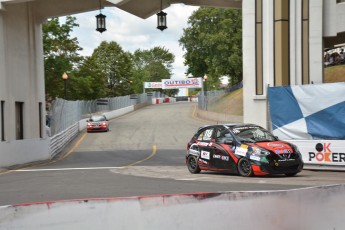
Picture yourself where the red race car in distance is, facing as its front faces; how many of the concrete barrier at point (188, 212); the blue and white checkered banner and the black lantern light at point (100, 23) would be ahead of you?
3

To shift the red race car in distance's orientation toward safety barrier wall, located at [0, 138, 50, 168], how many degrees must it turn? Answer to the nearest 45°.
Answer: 0° — it already faces it

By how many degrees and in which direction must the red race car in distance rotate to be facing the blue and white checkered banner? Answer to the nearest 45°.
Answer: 0° — it already faces it

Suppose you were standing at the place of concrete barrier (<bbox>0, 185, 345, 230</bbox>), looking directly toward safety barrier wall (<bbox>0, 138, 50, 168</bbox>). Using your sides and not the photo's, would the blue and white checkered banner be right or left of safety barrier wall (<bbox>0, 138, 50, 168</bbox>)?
right

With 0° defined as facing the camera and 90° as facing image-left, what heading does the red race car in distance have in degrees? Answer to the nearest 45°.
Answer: approximately 0°

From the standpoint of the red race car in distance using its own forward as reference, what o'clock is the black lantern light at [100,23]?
The black lantern light is roughly at 12 o'clock from the red race car in distance.

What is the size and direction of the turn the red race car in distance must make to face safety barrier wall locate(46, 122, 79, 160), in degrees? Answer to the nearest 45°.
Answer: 0° — it already faces it

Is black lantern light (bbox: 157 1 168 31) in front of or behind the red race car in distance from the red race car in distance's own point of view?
in front

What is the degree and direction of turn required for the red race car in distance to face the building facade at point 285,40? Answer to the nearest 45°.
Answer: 0° — it already faces it

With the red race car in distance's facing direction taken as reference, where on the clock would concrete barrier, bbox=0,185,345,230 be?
The concrete barrier is roughly at 12 o'clock from the red race car in distance.
